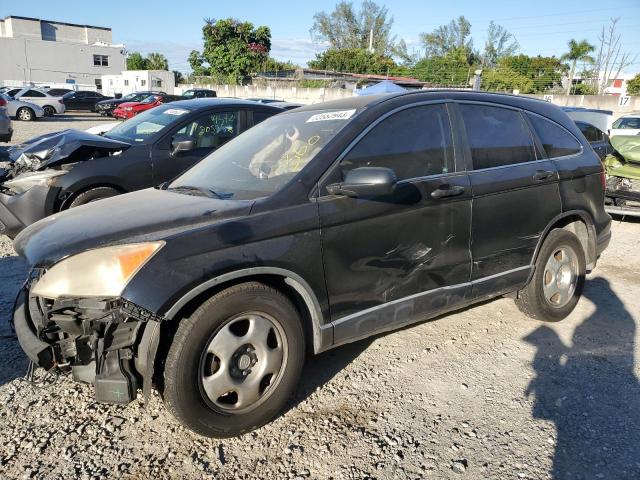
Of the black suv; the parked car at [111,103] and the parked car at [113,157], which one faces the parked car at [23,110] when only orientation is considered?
the parked car at [111,103]

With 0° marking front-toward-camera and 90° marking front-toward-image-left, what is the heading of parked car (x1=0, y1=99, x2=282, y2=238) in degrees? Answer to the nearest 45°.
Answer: approximately 45°

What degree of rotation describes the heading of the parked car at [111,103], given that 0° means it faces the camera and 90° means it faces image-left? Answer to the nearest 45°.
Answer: approximately 45°

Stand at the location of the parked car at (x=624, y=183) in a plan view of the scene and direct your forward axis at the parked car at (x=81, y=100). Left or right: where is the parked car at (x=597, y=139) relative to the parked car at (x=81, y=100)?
right

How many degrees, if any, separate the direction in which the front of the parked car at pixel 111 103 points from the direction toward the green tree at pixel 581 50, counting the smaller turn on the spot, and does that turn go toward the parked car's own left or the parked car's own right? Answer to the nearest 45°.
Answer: approximately 135° to the parked car's own left

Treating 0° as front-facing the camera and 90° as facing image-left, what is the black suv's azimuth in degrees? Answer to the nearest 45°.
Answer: approximately 45°

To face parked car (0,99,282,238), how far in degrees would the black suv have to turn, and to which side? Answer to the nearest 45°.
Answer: approximately 90° to its right

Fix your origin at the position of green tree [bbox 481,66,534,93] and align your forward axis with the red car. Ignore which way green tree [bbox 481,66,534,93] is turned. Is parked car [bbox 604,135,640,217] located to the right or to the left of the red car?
left

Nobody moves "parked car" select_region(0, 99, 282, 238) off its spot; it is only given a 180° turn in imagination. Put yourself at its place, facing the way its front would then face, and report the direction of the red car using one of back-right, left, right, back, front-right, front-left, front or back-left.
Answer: front-left

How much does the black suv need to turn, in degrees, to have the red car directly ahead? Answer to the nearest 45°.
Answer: approximately 135° to its right
